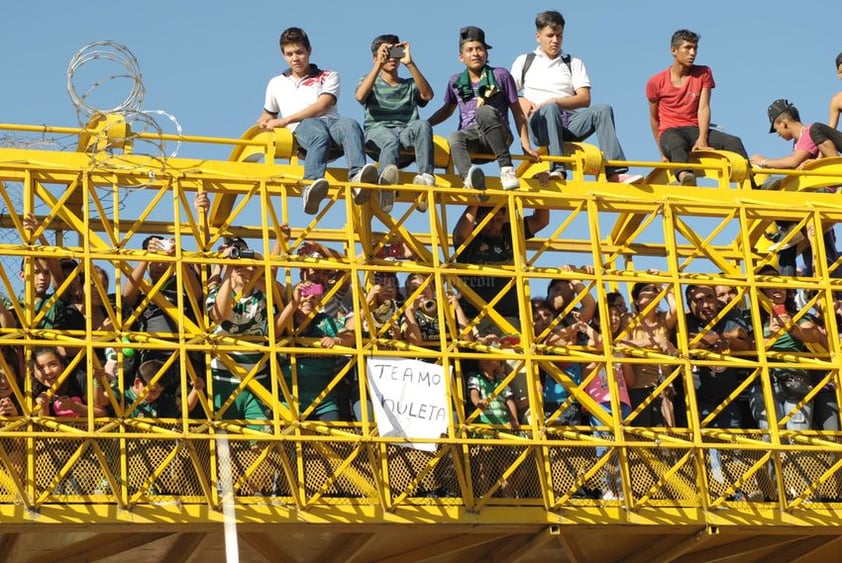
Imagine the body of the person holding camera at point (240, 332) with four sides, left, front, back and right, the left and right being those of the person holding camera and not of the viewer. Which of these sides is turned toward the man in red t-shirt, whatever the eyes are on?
left

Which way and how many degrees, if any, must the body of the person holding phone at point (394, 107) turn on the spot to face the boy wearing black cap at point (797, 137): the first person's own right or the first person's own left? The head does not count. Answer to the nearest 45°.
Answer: approximately 135° to the first person's own left

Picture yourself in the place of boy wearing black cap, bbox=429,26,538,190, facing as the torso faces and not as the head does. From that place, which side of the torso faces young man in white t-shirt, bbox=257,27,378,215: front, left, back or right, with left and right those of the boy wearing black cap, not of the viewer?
right

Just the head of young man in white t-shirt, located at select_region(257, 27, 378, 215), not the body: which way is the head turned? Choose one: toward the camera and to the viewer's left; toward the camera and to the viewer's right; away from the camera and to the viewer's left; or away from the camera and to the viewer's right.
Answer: toward the camera and to the viewer's left

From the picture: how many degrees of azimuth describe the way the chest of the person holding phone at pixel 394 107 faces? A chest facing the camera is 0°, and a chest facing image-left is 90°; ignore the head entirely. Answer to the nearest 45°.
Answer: approximately 0°
